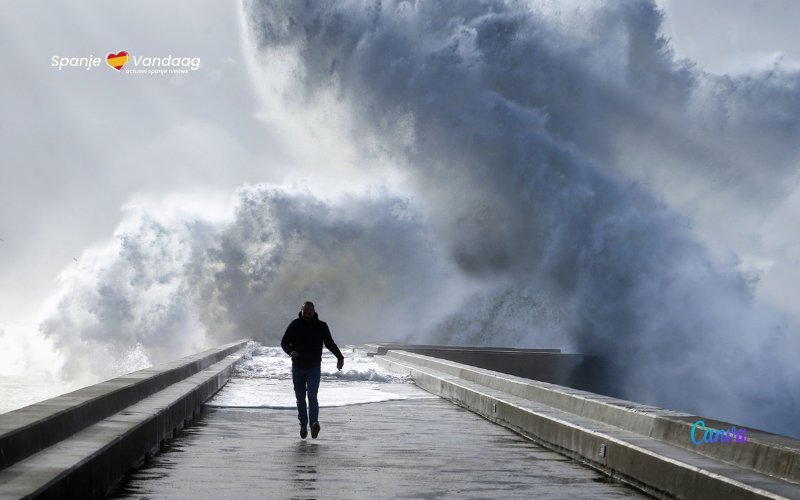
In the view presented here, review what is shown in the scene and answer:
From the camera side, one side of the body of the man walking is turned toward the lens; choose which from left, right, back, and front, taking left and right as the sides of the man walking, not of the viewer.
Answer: front
